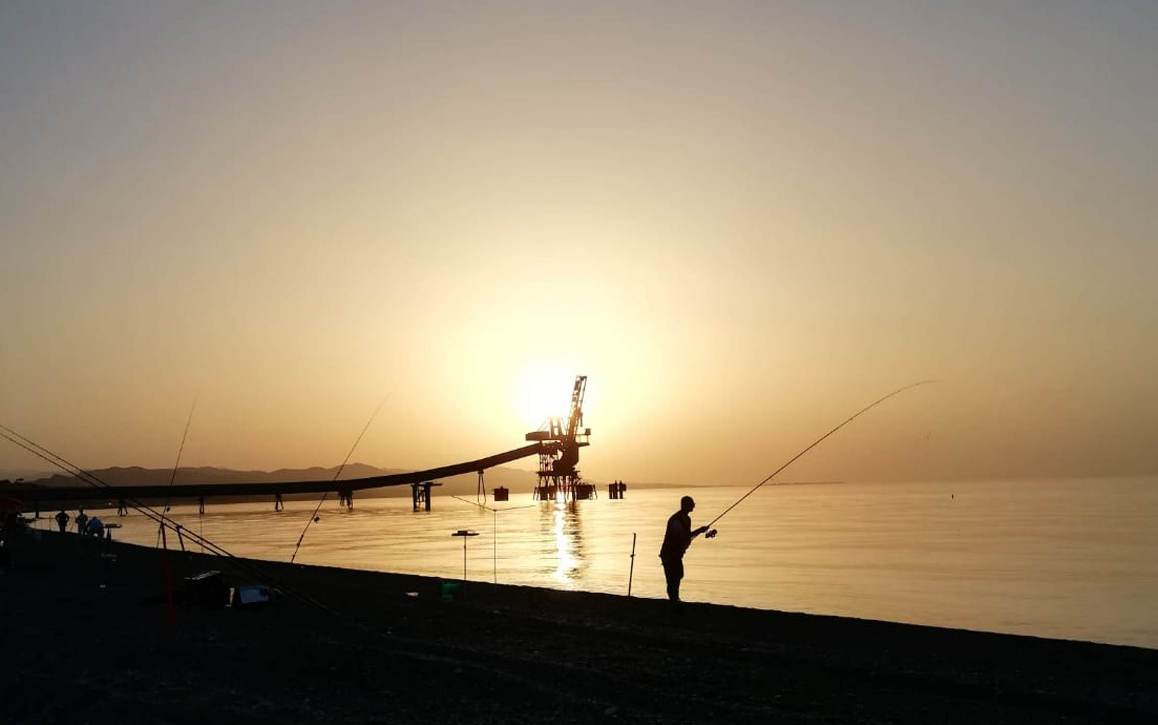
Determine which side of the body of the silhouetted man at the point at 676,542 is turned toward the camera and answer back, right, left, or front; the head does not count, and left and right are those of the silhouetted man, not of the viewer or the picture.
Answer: right

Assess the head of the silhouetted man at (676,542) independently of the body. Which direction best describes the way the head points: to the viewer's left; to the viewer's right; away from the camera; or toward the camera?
to the viewer's right
